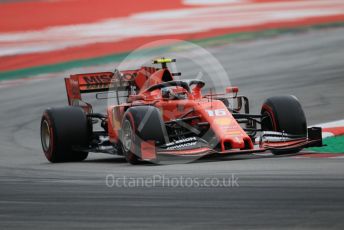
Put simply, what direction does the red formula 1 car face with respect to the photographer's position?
facing the viewer and to the right of the viewer
